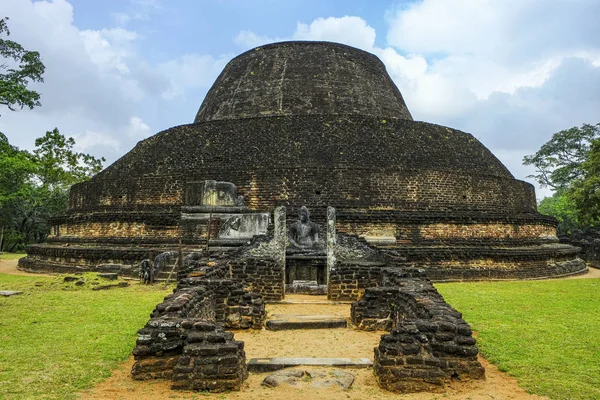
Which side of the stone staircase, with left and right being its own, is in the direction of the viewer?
front

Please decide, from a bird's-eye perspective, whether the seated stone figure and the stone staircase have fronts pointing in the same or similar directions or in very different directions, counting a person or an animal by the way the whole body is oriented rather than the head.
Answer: same or similar directions

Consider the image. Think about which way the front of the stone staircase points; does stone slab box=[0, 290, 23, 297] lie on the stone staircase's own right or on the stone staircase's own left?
on the stone staircase's own right

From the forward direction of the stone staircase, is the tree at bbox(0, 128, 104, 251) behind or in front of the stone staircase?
behind

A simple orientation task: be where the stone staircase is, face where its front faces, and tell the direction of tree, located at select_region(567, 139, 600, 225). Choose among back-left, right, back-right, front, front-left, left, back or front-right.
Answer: back-left

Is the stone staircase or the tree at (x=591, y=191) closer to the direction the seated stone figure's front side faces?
the stone staircase

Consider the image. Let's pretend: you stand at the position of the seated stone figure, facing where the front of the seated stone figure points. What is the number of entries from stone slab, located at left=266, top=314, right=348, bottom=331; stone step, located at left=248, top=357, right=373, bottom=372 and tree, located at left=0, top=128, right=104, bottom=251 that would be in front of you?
2

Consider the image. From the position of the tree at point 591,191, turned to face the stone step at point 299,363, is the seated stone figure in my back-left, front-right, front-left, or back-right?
front-right

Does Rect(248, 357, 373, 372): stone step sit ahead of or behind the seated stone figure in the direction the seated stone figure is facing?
ahead

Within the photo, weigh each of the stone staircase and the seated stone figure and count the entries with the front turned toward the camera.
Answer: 2

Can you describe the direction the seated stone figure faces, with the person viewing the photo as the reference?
facing the viewer

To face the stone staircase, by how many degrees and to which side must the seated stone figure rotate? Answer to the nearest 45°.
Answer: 0° — it already faces it

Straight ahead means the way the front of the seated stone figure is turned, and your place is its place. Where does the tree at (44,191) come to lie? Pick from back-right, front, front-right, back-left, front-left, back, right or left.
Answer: back-right
